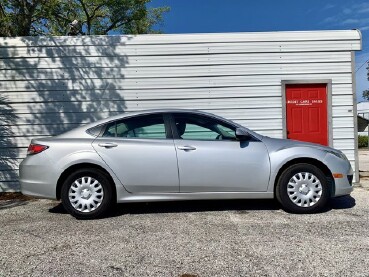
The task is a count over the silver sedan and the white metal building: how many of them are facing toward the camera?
1

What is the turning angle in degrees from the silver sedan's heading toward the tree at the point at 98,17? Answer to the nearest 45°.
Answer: approximately 90° to its left

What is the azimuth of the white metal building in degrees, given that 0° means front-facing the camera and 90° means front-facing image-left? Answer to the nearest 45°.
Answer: approximately 0°

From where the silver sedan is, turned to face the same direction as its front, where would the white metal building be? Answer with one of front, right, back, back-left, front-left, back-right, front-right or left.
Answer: left

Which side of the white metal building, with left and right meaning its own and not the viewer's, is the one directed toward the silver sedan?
front

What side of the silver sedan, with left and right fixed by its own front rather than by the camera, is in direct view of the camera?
right

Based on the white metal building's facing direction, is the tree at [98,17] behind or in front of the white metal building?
behind

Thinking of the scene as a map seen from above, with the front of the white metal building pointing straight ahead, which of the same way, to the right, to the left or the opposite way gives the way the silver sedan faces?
to the left

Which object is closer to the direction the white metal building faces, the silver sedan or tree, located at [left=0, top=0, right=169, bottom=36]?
the silver sedan
